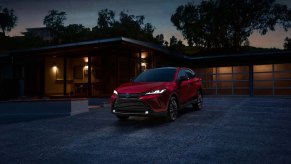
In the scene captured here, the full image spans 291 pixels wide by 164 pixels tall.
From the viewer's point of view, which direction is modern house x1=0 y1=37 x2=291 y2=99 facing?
toward the camera

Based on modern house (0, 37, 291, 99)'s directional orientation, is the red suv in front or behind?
in front

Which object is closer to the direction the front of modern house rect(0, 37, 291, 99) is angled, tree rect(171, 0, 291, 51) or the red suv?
the red suv

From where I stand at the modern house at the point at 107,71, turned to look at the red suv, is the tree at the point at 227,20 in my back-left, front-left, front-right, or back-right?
back-left

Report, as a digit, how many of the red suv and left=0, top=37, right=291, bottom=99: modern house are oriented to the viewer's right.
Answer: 0

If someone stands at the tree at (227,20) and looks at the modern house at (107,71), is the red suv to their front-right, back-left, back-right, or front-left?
front-left

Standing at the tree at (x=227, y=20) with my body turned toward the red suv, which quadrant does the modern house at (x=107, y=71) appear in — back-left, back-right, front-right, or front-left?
front-right
